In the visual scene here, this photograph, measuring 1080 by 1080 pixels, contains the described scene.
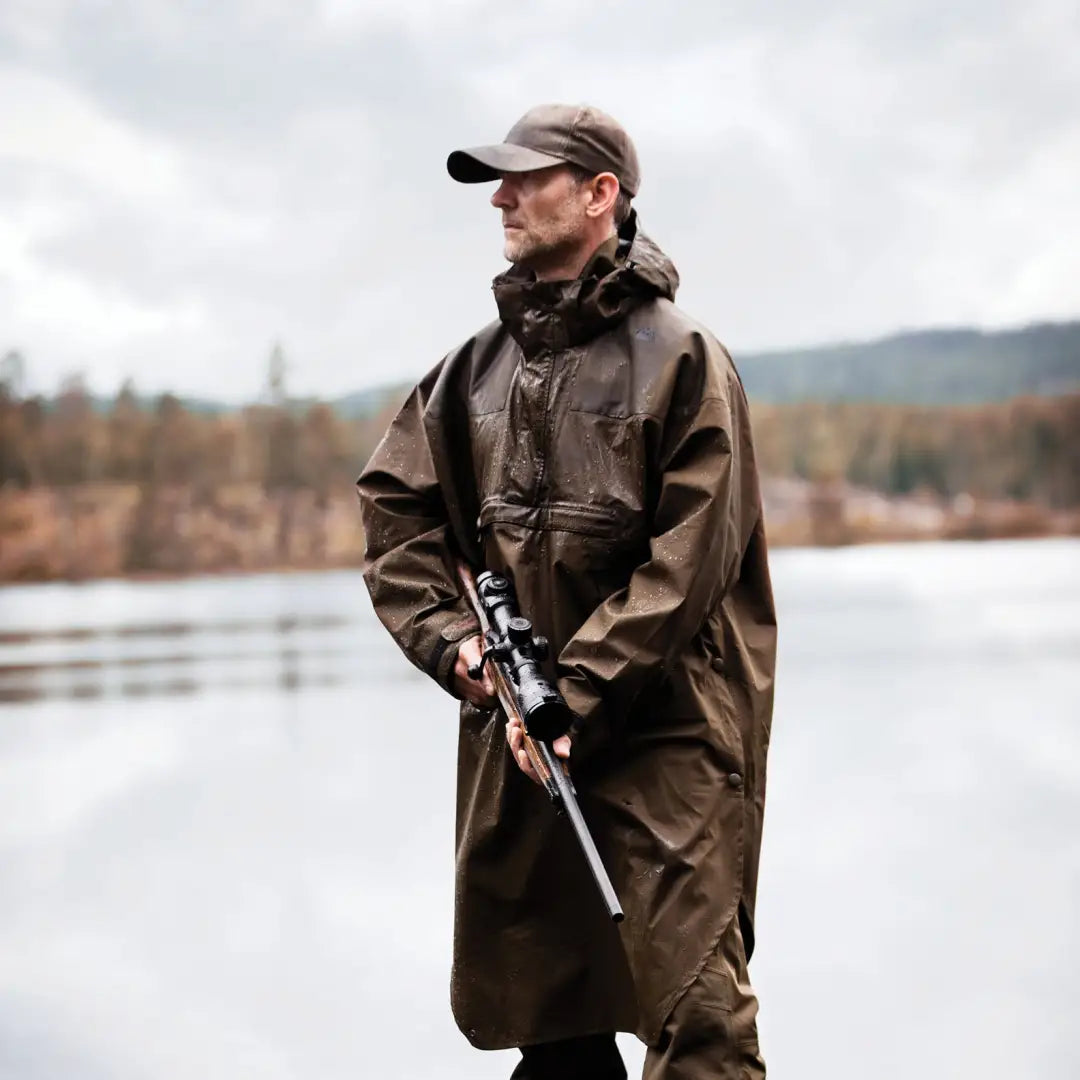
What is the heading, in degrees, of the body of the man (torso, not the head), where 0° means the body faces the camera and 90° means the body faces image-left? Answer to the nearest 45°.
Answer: approximately 45°

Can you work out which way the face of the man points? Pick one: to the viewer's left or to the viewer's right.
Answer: to the viewer's left
